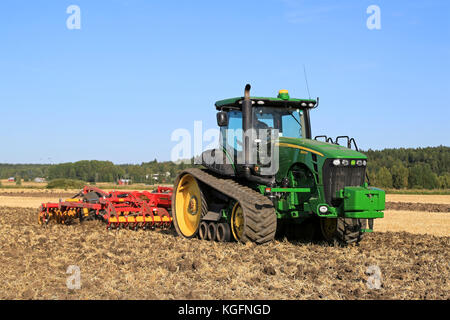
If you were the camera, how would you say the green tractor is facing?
facing the viewer and to the right of the viewer

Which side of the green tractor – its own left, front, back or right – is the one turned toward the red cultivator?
back
